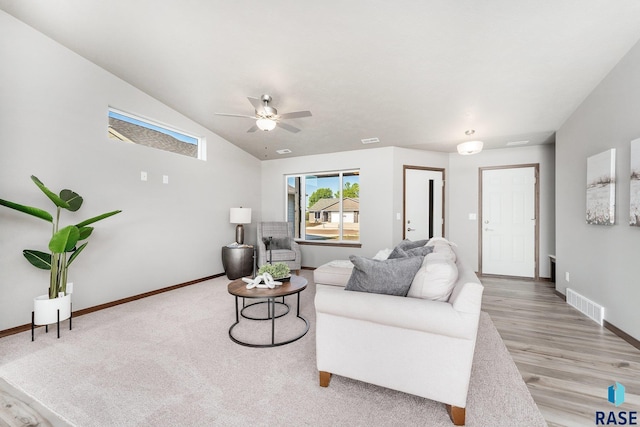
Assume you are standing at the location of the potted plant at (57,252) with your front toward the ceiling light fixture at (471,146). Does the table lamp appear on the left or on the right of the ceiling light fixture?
left

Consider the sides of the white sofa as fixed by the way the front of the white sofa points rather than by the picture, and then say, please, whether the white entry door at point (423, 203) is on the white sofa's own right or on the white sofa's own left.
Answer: on the white sofa's own right

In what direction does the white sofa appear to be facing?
to the viewer's left

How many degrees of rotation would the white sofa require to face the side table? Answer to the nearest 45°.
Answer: approximately 45° to its right

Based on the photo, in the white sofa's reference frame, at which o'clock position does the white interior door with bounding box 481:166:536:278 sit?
The white interior door is roughly at 4 o'clock from the white sofa.

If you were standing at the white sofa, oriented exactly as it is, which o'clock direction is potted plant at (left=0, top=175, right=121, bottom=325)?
The potted plant is roughly at 12 o'clock from the white sofa.

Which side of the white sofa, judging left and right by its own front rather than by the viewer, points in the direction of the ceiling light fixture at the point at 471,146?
right

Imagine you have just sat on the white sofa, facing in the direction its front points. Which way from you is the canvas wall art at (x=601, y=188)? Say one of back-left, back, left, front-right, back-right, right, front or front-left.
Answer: back-right
